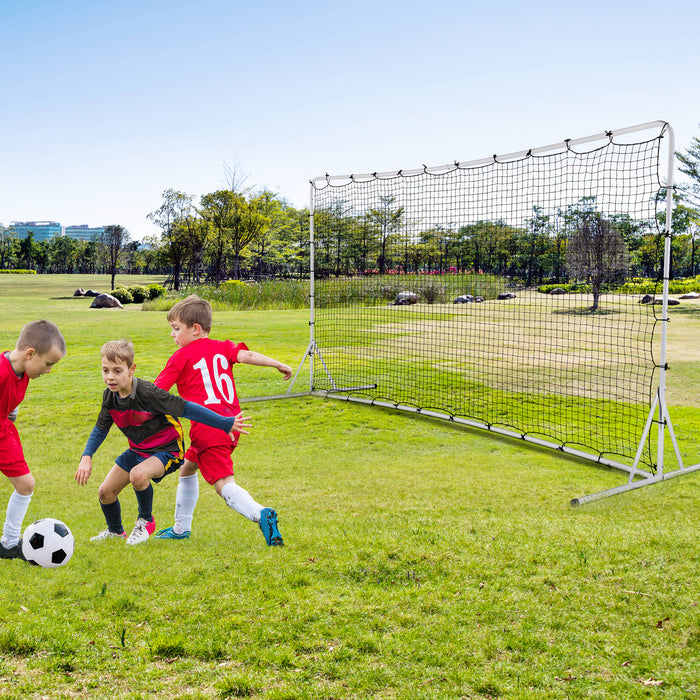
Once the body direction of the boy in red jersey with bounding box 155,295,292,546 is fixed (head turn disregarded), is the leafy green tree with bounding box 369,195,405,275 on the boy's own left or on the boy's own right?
on the boy's own right

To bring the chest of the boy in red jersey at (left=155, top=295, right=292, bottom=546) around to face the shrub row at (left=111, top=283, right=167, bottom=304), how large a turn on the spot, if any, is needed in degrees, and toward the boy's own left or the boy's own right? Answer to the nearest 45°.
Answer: approximately 45° to the boy's own right

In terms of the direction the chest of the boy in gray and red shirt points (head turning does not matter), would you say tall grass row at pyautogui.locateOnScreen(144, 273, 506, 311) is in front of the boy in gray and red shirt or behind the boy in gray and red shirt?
behind

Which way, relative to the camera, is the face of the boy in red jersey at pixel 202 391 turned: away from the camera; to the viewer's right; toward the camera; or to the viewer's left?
to the viewer's left

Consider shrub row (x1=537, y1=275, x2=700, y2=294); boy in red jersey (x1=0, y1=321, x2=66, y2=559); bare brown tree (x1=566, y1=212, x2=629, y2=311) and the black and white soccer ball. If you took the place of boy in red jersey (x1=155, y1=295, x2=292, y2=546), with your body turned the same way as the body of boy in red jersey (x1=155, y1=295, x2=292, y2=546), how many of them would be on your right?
2

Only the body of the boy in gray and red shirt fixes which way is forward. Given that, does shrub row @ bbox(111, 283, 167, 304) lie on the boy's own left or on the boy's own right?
on the boy's own right

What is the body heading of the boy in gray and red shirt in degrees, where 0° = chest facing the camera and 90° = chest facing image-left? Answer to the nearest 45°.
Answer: approximately 45°

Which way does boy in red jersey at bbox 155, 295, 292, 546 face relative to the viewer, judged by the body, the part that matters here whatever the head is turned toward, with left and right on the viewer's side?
facing away from the viewer and to the left of the viewer
